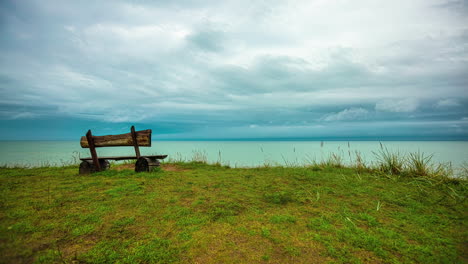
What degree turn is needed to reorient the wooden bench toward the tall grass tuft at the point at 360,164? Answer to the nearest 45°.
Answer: approximately 45° to its right

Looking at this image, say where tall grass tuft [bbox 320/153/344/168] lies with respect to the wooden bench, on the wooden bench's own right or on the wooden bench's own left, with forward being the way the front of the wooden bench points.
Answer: on the wooden bench's own right

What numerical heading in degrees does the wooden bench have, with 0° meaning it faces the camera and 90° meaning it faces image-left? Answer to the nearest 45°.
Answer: approximately 225°

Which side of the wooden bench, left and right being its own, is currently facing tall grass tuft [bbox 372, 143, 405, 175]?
right

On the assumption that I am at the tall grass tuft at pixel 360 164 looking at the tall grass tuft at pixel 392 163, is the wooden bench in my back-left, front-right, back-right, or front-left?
back-right
